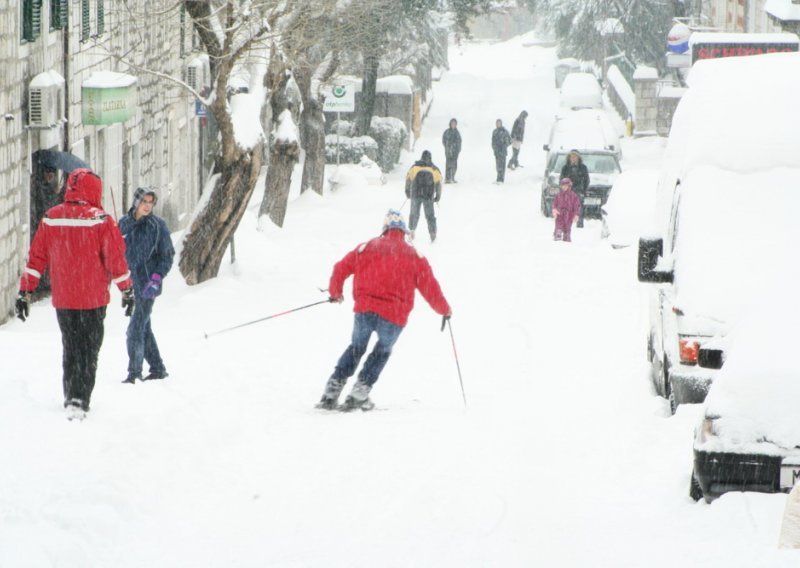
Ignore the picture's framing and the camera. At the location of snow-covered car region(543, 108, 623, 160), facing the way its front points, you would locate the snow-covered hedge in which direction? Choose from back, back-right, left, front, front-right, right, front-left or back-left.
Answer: back-right

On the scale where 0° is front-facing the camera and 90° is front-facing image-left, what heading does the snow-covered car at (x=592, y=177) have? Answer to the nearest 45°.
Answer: approximately 0°

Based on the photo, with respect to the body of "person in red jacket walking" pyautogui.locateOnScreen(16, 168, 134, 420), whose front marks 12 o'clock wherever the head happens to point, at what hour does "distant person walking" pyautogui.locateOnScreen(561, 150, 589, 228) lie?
The distant person walking is roughly at 1 o'clock from the person in red jacket walking.

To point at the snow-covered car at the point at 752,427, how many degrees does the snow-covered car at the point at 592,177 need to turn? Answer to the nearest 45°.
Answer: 0° — it already faces it

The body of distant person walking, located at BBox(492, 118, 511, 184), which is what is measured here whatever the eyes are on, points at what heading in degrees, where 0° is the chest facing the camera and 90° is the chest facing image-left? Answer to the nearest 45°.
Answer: approximately 0°

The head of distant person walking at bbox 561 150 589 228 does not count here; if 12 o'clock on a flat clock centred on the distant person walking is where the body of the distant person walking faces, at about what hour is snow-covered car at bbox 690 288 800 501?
The snow-covered car is roughly at 12 o'clock from the distant person walking.

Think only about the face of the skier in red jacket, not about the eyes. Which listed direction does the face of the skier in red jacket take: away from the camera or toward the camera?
away from the camera

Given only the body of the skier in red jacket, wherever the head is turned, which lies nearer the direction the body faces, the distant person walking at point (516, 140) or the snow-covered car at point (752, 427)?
the distant person walking

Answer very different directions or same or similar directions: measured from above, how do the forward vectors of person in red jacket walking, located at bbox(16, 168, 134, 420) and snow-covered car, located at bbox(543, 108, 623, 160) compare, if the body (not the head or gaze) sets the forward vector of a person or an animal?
very different directions

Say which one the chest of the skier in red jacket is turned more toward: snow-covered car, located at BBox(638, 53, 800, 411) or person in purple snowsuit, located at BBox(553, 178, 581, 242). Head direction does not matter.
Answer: the person in purple snowsuit
